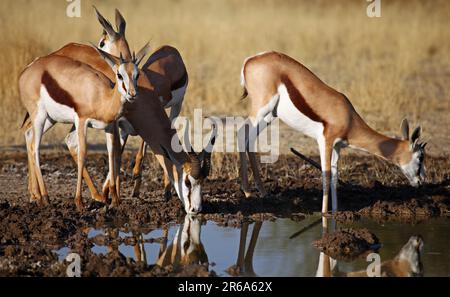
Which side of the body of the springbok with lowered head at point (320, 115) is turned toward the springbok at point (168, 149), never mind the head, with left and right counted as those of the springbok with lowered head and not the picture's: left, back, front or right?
back

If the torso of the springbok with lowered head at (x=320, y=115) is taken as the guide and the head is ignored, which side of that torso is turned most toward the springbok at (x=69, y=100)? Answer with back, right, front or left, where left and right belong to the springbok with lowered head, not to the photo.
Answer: back

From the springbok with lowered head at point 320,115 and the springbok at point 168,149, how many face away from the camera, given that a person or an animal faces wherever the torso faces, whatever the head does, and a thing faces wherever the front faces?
0

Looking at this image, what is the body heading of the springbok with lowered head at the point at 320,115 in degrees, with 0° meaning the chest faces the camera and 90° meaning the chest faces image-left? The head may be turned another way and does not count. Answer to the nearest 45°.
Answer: approximately 270°
